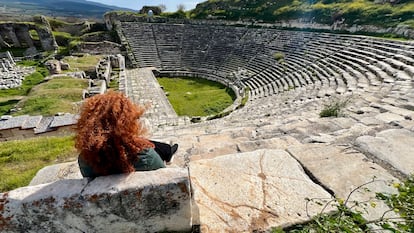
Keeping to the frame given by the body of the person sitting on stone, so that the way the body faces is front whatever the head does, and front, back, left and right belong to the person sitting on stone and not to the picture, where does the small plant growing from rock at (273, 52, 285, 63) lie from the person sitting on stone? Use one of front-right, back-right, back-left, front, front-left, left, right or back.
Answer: front

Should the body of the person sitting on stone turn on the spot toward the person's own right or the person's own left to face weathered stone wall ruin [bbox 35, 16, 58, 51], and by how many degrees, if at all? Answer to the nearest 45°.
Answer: approximately 45° to the person's own left

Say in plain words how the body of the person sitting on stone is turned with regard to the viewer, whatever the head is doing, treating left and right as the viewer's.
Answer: facing away from the viewer and to the right of the viewer

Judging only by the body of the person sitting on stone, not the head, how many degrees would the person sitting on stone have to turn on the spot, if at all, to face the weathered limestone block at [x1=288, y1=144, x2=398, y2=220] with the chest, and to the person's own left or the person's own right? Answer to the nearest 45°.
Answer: approximately 45° to the person's own right

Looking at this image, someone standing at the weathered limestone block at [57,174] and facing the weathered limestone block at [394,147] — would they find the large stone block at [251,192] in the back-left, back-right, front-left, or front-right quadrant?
front-right

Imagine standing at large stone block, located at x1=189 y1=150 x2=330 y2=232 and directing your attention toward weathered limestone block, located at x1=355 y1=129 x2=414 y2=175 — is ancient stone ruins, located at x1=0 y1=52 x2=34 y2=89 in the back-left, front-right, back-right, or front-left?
back-left

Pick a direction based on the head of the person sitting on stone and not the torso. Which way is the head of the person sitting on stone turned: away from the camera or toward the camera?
away from the camera

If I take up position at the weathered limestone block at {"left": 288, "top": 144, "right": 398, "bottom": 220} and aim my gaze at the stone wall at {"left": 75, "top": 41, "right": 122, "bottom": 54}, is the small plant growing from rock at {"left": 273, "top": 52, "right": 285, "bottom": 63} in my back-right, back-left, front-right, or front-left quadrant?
front-right

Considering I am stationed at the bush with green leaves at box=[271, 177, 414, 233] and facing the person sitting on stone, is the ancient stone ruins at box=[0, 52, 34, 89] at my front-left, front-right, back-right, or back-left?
front-right

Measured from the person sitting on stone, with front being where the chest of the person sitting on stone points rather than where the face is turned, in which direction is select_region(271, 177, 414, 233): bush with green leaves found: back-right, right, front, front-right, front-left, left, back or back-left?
right

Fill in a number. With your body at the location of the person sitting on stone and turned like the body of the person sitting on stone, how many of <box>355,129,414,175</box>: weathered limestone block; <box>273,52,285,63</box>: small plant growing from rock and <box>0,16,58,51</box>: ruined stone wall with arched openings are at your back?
0

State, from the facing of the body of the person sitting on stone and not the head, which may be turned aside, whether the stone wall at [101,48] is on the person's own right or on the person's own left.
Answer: on the person's own left

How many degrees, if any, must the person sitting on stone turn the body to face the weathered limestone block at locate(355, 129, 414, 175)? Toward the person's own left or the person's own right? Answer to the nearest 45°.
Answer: approximately 45° to the person's own right

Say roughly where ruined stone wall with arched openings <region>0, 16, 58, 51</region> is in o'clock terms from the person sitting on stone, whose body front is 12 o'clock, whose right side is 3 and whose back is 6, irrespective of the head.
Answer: The ruined stone wall with arched openings is roughly at 10 o'clock from the person sitting on stone.
